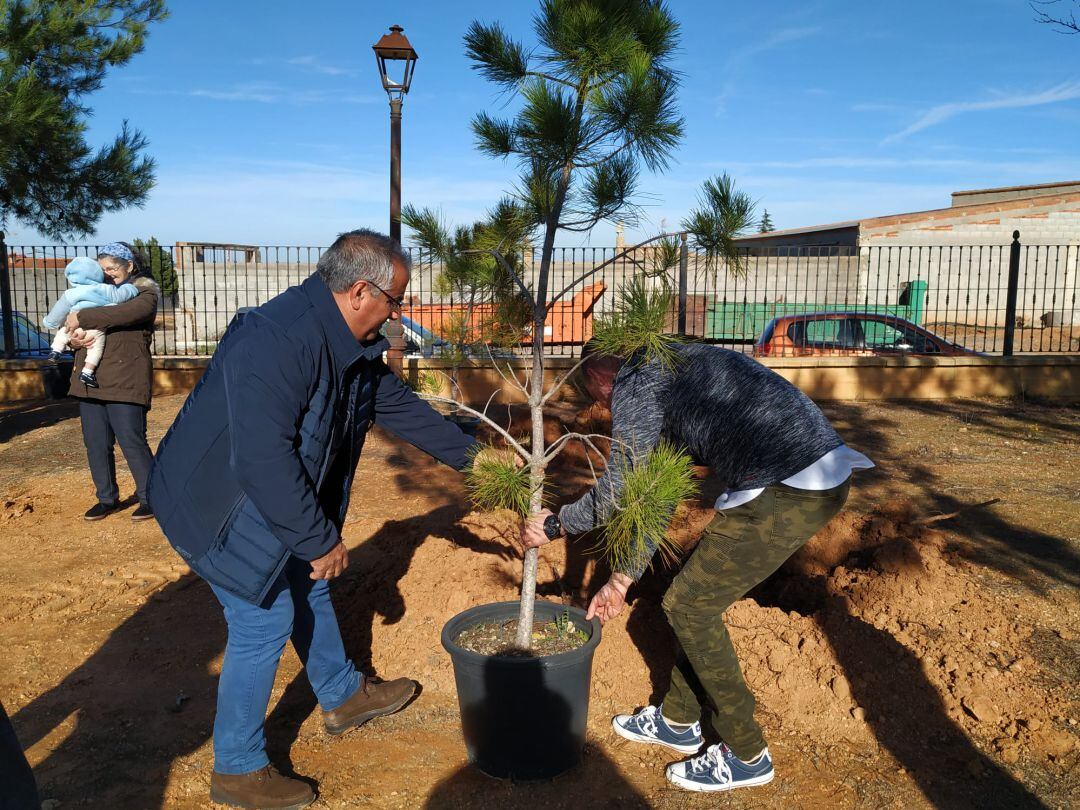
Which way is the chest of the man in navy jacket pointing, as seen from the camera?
to the viewer's right

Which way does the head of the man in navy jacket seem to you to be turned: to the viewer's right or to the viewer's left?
to the viewer's right

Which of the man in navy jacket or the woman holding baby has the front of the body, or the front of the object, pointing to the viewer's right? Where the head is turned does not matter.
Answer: the man in navy jacket

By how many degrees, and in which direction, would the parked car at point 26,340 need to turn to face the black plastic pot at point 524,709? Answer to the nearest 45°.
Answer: approximately 90° to its right

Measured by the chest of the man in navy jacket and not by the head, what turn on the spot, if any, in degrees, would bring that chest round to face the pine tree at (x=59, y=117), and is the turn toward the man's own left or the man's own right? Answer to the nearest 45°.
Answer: approximately 90° to the man's own left
